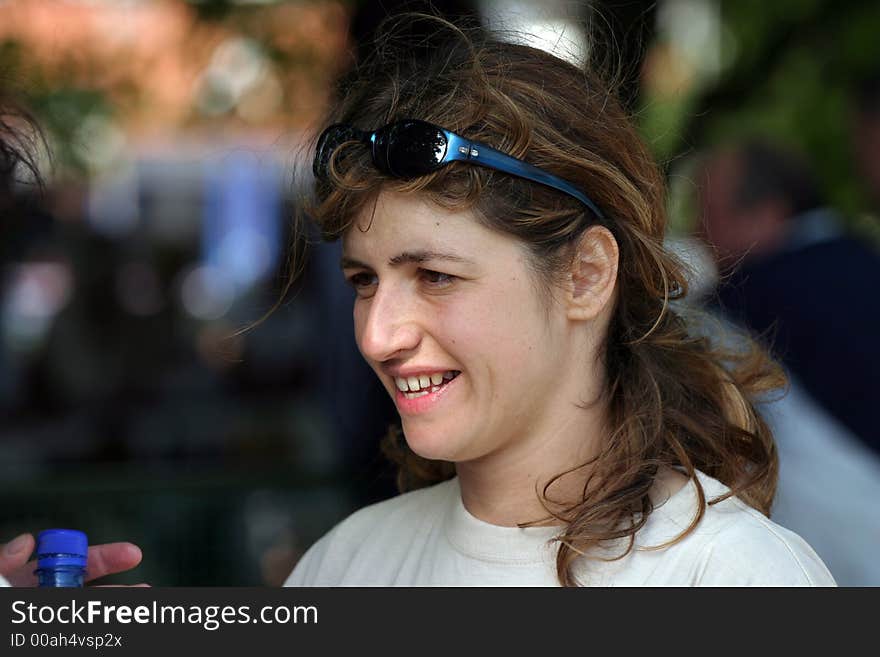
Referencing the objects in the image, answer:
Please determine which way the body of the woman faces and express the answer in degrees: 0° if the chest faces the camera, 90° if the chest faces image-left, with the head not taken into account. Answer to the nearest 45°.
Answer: approximately 45°

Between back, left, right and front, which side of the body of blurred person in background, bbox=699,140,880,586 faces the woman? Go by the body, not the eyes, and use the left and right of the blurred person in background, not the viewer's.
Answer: left

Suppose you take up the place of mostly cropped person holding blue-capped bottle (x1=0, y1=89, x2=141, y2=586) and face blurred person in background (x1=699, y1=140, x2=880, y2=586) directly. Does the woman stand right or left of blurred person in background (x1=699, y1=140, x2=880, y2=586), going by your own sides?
right

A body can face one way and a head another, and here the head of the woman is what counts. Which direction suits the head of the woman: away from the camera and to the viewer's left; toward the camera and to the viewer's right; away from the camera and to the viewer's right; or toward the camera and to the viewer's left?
toward the camera and to the viewer's left

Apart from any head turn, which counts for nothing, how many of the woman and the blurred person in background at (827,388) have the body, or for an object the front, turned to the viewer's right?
0

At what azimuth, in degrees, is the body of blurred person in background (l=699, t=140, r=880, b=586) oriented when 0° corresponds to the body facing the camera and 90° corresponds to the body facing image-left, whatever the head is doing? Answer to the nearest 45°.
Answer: approximately 90°

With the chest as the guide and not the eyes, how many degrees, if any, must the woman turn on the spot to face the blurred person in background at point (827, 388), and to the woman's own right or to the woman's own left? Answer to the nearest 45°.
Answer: approximately 180°

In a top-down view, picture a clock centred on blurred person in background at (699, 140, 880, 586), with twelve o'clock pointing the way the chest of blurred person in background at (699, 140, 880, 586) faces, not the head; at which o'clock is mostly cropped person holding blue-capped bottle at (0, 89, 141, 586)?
mostly cropped person holding blue-capped bottle at (0, 89, 141, 586) is roughly at 10 o'clock from blurred person in background at (699, 140, 880, 586).
